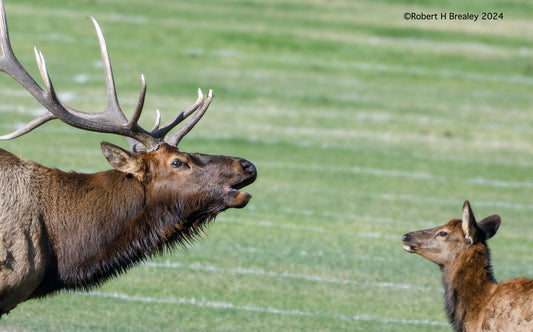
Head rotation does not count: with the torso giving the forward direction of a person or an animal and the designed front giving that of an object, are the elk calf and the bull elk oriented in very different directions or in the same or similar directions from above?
very different directions

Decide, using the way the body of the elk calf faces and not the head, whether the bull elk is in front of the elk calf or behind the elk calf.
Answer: in front

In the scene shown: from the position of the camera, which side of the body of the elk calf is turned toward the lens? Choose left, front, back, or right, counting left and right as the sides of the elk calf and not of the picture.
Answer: left

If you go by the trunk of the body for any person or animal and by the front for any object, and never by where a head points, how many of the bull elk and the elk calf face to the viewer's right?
1

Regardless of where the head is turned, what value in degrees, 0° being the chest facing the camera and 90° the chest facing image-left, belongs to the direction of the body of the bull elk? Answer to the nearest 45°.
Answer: approximately 270°

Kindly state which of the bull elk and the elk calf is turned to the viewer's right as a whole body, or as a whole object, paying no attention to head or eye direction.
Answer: the bull elk

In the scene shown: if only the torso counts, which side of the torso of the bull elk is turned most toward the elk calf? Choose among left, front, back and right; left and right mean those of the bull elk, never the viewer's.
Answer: front
